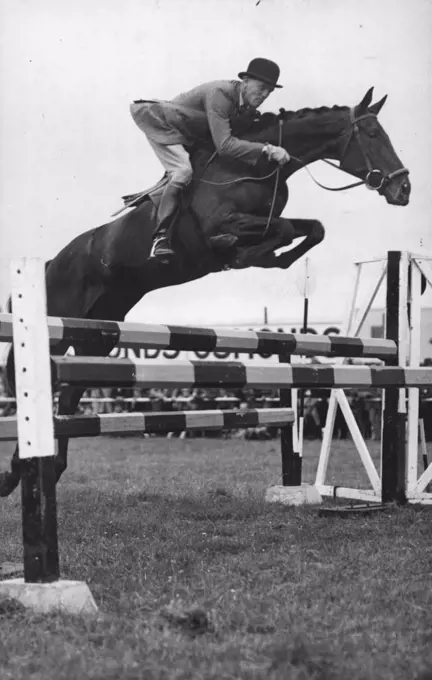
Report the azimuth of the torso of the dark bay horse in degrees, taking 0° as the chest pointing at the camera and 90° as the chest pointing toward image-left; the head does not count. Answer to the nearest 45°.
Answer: approximately 270°

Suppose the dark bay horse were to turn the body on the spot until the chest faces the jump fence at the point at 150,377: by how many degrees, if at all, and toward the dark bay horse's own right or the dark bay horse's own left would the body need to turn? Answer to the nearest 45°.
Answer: approximately 90° to the dark bay horse's own right
